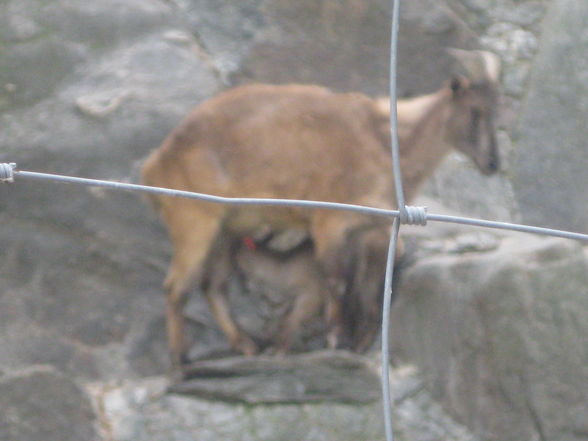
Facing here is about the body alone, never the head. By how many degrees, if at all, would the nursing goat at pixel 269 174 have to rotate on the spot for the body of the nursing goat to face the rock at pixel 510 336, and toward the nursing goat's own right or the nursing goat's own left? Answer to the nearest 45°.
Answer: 0° — it already faces it

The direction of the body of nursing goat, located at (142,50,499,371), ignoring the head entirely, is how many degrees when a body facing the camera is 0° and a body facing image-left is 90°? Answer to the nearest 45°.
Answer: approximately 270°

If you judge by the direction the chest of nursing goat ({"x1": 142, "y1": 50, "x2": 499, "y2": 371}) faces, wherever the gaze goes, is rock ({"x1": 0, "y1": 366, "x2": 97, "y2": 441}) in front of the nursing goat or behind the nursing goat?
behind
